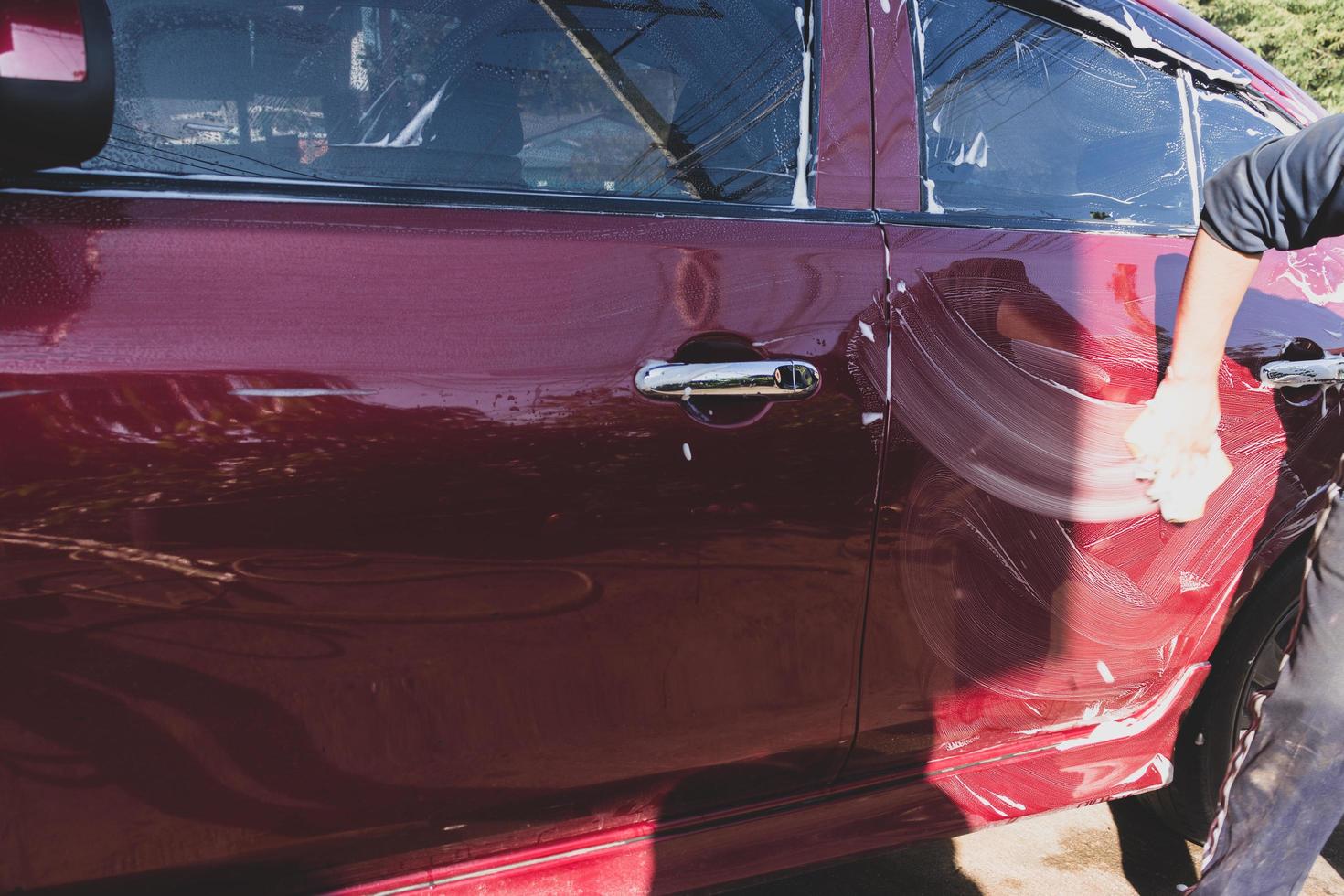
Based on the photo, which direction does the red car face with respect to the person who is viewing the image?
facing the viewer and to the left of the viewer
